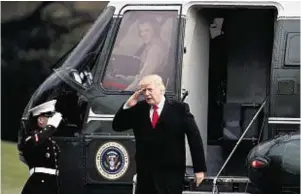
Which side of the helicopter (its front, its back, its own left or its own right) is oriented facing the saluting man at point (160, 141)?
left

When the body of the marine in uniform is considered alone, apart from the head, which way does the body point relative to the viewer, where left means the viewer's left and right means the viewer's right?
facing the viewer and to the right of the viewer

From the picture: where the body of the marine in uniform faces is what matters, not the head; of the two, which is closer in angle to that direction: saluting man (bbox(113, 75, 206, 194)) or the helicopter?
the saluting man

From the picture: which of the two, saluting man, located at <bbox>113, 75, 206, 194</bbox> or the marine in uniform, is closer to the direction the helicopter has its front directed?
the marine in uniform

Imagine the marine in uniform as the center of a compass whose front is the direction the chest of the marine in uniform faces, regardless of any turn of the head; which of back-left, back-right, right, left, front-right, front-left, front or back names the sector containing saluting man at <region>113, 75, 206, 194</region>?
front

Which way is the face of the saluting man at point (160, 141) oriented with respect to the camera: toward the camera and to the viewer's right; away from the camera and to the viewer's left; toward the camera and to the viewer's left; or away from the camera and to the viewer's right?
toward the camera and to the viewer's left

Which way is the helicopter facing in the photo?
to the viewer's left
